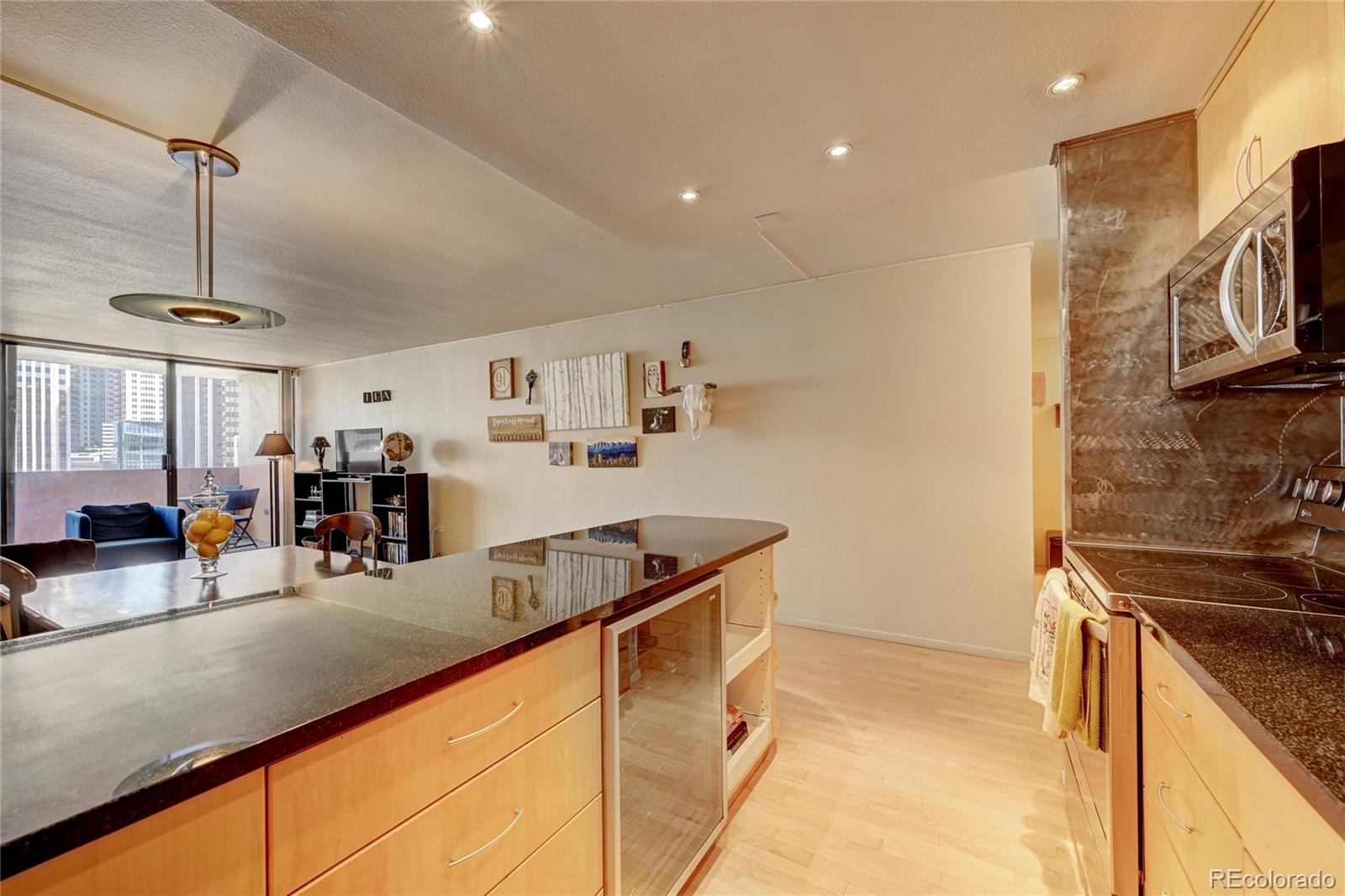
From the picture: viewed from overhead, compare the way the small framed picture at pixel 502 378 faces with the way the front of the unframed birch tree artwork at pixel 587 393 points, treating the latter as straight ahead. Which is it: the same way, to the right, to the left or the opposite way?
the same way

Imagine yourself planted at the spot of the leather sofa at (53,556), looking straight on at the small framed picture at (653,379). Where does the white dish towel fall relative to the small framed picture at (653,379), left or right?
right

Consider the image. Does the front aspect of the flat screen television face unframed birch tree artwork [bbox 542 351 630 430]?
no

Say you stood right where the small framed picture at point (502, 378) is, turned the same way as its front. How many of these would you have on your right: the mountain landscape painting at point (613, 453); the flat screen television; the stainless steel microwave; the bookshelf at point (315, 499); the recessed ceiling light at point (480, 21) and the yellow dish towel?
2

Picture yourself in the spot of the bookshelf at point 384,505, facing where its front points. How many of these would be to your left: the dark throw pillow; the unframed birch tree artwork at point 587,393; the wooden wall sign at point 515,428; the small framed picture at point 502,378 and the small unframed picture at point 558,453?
4

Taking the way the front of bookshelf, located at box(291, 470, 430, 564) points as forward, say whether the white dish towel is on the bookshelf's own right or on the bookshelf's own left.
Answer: on the bookshelf's own left

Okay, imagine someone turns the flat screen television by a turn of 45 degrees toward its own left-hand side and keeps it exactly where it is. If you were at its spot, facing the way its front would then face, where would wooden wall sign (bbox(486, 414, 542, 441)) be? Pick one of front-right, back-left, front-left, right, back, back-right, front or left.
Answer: front-left

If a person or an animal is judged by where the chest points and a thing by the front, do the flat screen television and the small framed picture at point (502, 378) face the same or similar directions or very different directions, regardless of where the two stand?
same or similar directions

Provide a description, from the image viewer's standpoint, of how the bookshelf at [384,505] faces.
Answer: facing the viewer and to the left of the viewer

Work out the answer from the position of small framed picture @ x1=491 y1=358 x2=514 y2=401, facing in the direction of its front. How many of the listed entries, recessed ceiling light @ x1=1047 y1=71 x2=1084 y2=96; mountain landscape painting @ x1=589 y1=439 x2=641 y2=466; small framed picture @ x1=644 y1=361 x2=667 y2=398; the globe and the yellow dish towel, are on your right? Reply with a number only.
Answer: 1

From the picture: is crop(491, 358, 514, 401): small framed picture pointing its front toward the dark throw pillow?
no

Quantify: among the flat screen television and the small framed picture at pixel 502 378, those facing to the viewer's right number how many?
0

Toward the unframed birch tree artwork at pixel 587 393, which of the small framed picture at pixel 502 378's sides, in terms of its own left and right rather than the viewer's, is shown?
left

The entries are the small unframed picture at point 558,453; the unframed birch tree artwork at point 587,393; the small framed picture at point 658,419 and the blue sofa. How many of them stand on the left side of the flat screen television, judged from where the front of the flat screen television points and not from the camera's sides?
3

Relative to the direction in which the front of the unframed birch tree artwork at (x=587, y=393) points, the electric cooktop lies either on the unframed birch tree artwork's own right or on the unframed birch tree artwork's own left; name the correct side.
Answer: on the unframed birch tree artwork's own left

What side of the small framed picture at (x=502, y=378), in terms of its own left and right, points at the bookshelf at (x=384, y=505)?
right

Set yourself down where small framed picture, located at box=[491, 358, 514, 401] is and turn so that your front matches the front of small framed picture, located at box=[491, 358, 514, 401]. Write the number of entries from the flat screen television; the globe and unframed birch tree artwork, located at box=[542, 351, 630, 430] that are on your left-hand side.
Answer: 1

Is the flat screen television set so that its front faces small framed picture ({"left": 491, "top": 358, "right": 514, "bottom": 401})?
no

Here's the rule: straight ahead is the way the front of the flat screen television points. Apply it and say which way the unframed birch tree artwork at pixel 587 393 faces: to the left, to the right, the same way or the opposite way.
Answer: the same way
